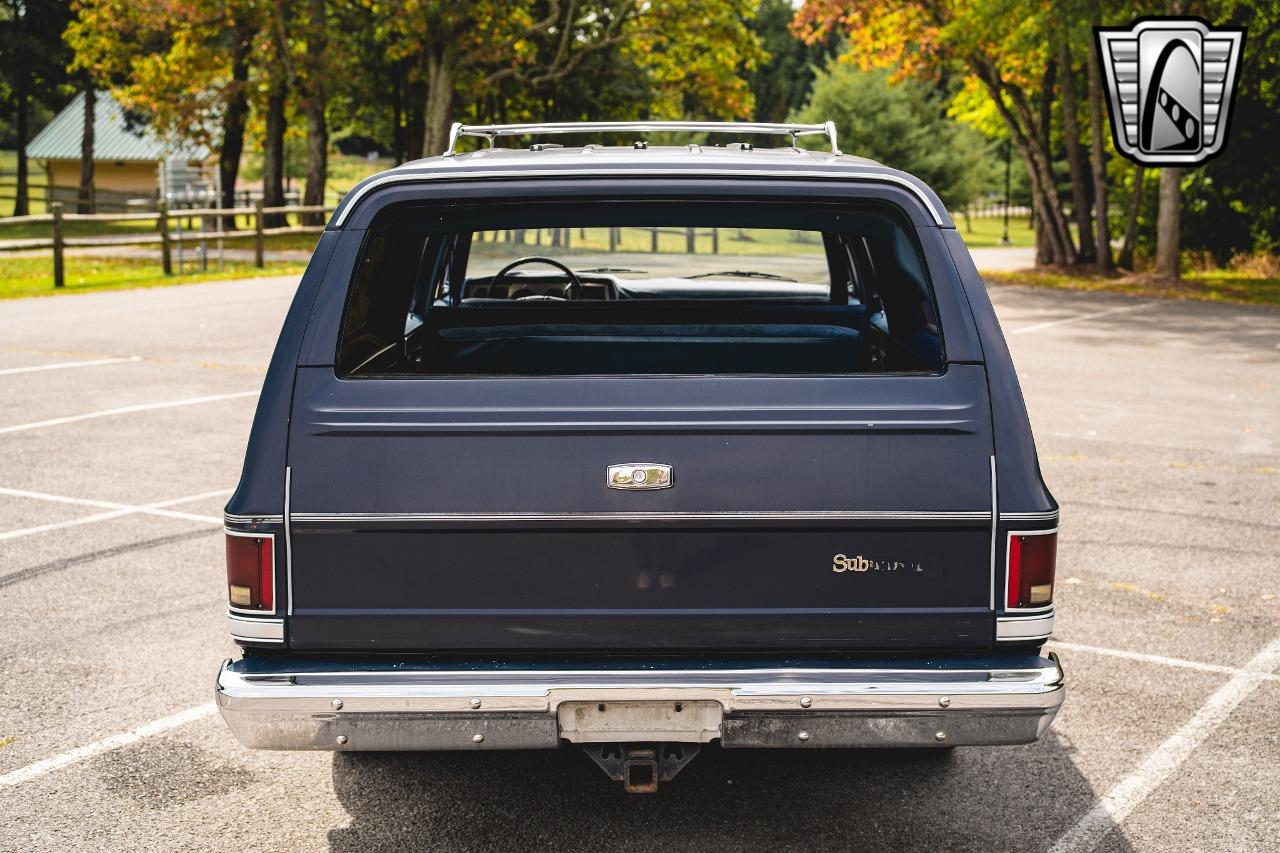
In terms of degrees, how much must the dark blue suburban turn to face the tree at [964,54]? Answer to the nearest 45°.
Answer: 0° — it already faces it

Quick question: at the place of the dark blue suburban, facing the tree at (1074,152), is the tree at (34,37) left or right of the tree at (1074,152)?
left

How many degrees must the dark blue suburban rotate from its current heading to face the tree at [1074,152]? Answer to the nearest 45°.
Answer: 0° — it already faces it

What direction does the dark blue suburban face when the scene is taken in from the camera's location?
facing away from the viewer

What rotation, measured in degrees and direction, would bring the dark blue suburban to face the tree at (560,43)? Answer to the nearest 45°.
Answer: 0° — it already faces it
